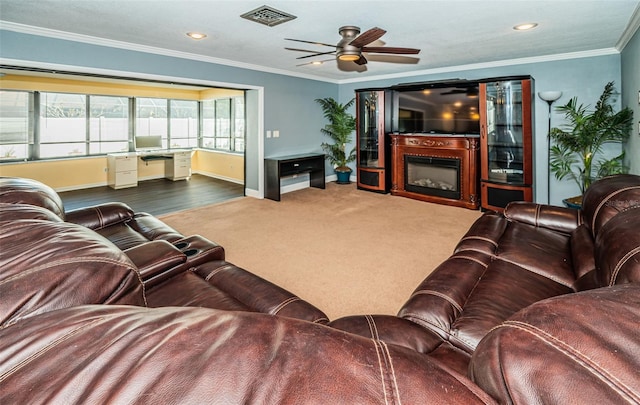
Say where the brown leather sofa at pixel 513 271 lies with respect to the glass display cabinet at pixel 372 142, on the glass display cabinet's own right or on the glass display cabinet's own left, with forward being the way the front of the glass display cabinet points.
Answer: on the glass display cabinet's own left

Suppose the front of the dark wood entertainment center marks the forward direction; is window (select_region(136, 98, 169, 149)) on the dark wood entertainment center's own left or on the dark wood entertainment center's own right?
on the dark wood entertainment center's own right

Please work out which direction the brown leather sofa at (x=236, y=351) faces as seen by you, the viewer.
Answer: facing away from the viewer

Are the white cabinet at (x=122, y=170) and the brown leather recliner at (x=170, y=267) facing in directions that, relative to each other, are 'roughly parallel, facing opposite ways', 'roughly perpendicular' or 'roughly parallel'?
roughly perpendicular

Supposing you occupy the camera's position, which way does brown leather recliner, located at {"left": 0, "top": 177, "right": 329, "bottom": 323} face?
facing away from the viewer and to the right of the viewer

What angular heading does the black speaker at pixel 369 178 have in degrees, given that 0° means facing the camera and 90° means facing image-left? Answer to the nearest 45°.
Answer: approximately 45°

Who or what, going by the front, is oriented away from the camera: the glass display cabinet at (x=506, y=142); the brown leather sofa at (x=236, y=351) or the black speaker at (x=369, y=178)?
the brown leather sofa
